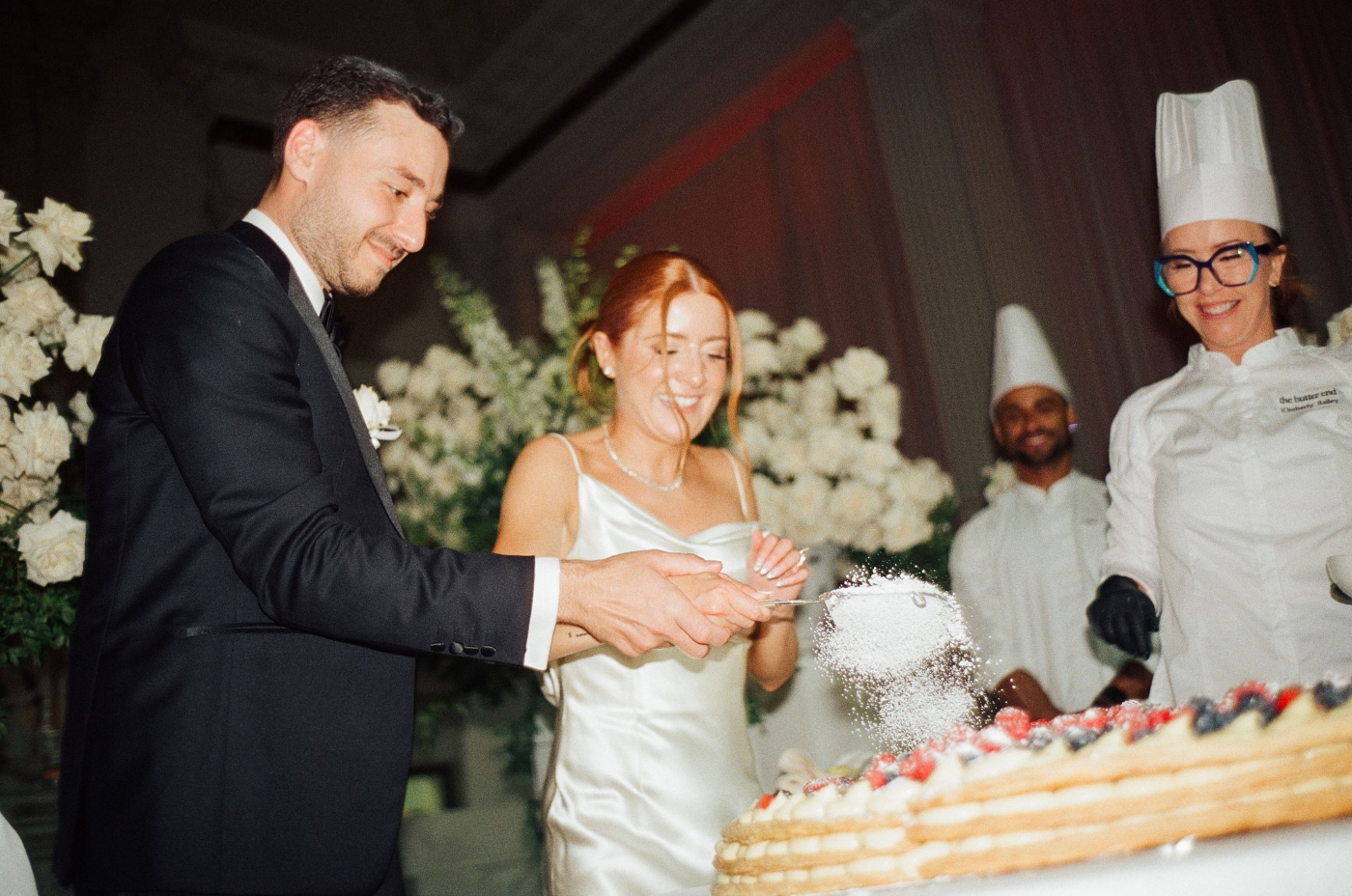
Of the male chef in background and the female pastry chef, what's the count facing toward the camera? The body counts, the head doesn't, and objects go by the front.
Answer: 2

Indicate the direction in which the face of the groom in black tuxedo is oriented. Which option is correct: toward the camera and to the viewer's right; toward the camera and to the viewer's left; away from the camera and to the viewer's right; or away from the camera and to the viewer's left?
toward the camera and to the viewer's right

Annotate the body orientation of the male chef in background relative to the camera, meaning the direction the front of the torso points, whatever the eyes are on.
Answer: toward the camera

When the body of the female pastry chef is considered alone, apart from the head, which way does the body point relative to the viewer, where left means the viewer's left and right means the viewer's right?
facing the viewer

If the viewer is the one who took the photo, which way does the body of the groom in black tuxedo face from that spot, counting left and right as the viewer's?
facing to the right of the viewer

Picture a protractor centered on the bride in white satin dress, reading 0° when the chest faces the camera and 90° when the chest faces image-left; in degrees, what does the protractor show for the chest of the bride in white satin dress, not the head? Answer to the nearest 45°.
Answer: approximately 315°

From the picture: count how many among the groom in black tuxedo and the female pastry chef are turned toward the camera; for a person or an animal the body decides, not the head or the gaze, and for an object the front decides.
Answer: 1

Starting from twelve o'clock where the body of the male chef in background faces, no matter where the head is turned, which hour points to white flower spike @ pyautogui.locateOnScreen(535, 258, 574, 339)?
The white flower spike is roughly at 2 o'clock from the male chef in background.

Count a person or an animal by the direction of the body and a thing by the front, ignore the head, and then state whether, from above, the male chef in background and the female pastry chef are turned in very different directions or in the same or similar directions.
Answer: same or similar directions

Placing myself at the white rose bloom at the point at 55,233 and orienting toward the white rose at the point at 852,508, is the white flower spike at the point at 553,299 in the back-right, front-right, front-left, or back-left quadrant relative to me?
front-left

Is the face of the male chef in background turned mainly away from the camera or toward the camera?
toward the camera

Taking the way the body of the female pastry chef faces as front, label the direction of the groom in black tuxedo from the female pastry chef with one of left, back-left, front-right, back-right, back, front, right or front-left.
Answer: front-right

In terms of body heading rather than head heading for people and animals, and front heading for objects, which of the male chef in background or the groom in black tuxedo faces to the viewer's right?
the groom in black tuxedo
